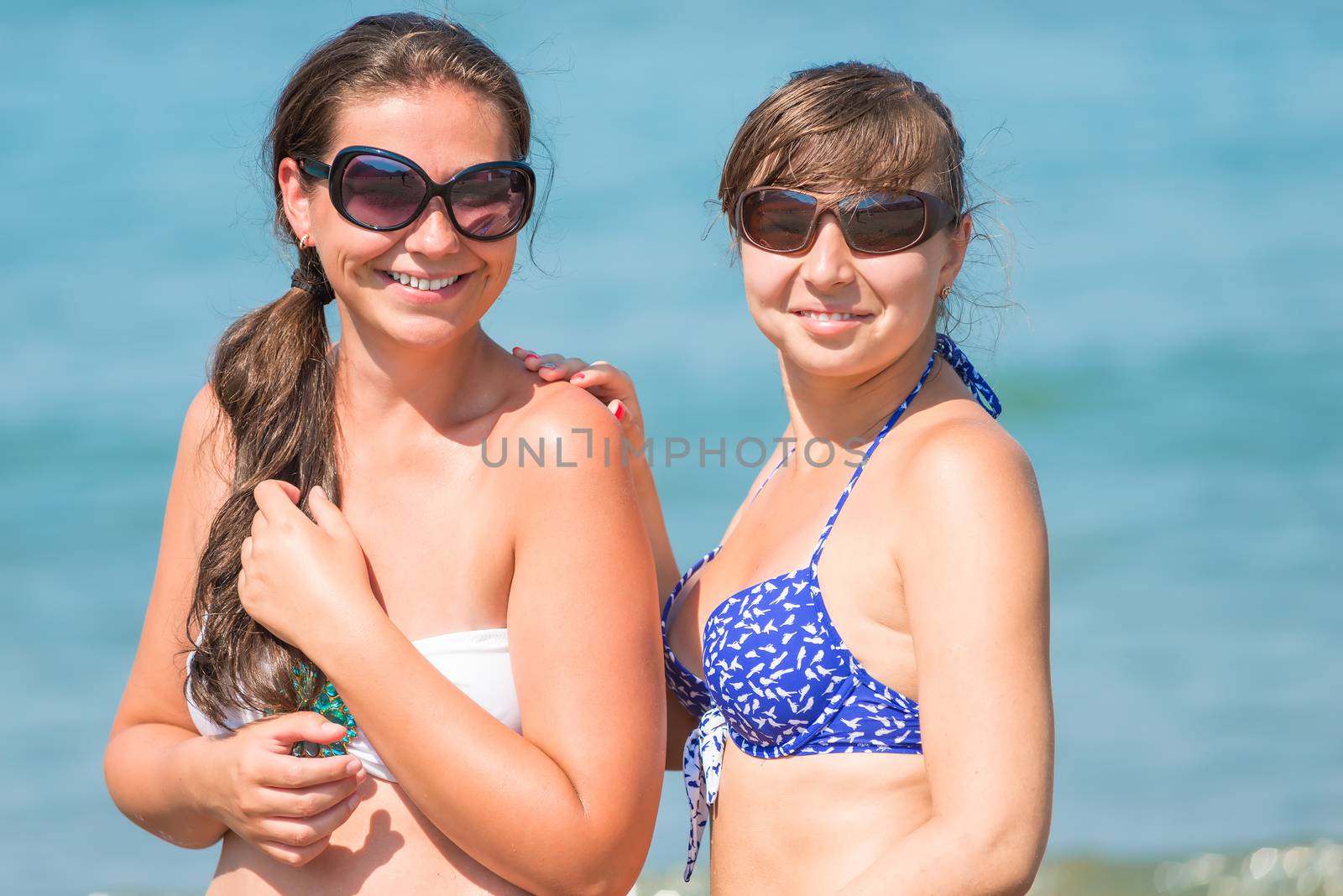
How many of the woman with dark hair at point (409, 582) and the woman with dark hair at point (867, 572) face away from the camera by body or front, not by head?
0

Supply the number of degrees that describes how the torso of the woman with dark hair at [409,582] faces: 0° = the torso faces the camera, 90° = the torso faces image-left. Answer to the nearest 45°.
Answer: approximately 0°

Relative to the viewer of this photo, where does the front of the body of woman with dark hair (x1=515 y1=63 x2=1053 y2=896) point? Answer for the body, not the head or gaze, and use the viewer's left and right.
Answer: facing the viewer and to the left of the viewer

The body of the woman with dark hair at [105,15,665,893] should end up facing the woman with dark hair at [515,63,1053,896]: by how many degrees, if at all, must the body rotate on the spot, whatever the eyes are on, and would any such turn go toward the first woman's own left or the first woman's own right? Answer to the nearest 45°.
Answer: approximately 90° to the first woman's own left

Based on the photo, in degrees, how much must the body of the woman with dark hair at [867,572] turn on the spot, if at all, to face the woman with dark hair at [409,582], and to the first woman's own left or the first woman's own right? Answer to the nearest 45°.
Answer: approximately 45° to the first woman's own right
